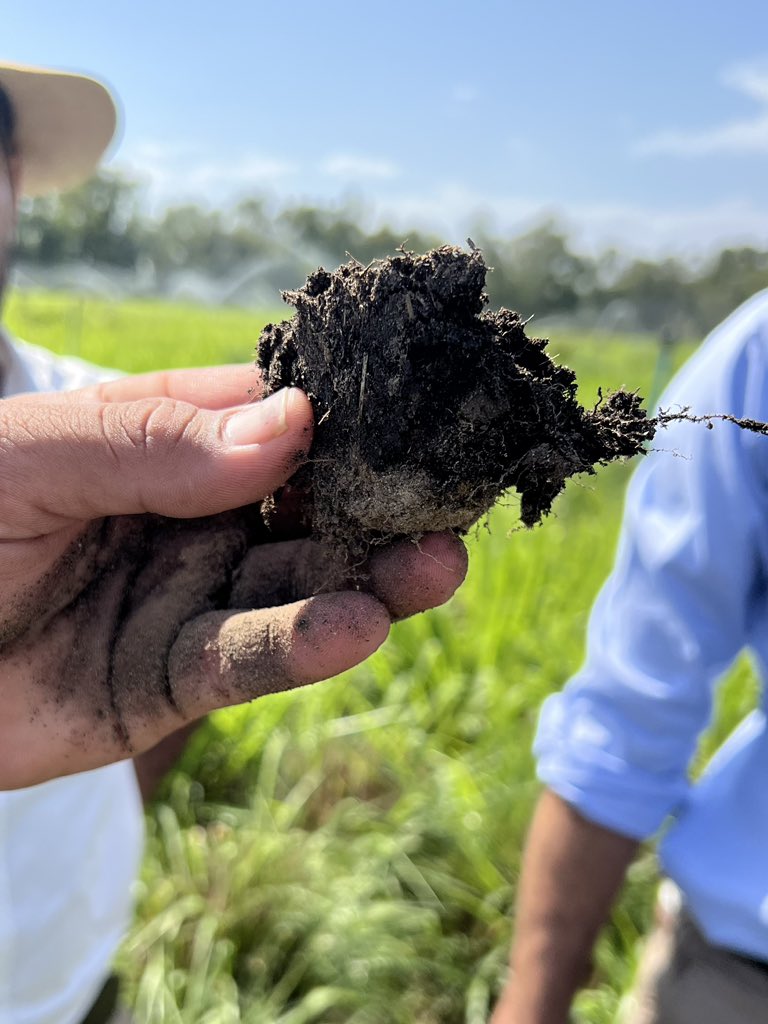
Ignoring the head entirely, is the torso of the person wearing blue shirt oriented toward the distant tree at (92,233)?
no
